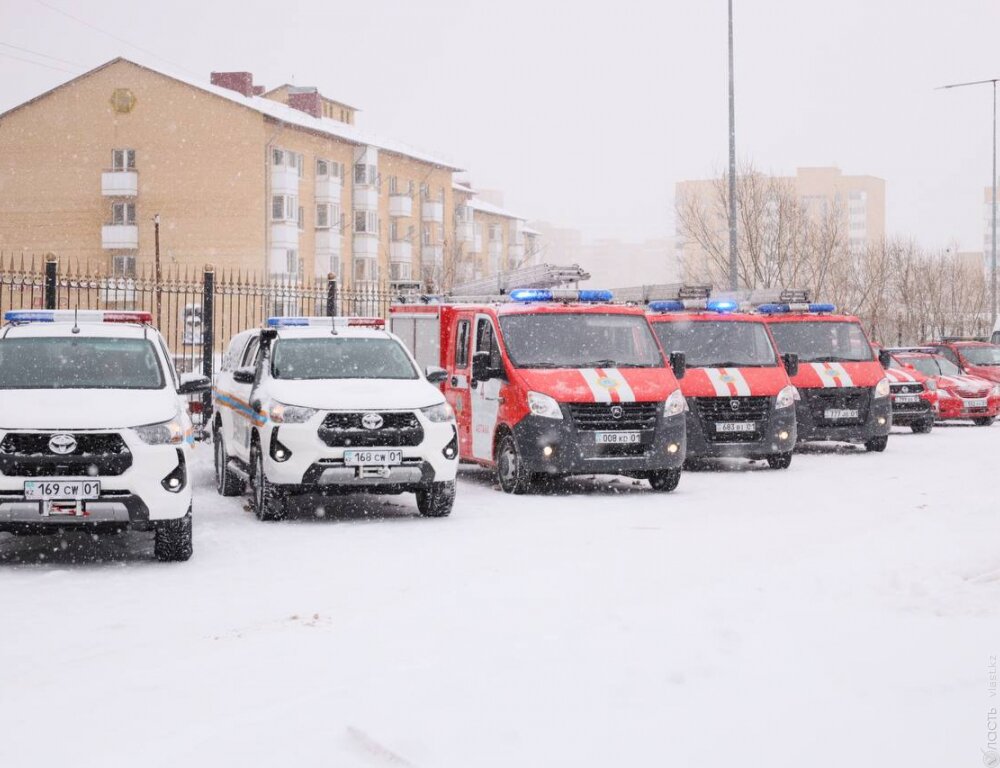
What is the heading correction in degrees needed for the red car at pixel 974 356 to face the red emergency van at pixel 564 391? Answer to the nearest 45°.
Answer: approximately 45° to its right

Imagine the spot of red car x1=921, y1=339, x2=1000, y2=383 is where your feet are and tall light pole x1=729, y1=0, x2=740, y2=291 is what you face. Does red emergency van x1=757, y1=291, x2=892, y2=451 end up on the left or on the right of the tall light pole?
left

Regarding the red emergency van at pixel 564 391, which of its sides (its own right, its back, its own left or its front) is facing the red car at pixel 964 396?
left

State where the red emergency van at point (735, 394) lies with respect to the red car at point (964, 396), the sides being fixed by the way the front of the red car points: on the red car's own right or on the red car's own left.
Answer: on the red car's own right

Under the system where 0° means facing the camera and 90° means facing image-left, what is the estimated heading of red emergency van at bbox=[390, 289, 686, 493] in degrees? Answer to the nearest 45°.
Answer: approximately 315°

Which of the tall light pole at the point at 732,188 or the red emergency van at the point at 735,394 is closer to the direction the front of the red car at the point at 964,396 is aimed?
the red emergency van

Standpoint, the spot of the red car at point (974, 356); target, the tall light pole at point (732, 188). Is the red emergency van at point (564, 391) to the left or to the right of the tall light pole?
left

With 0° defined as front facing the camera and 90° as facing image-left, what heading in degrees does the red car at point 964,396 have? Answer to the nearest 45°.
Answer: approximately 315°
